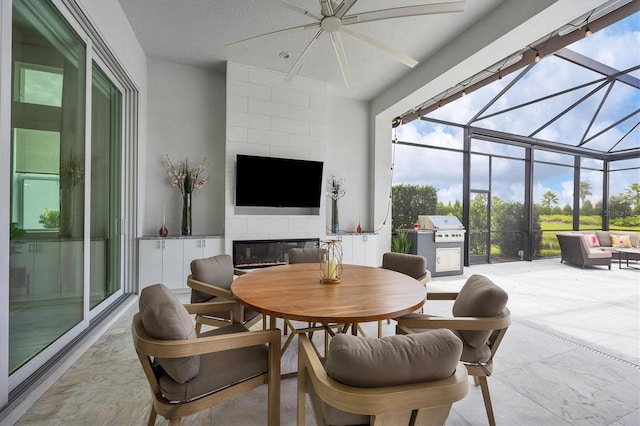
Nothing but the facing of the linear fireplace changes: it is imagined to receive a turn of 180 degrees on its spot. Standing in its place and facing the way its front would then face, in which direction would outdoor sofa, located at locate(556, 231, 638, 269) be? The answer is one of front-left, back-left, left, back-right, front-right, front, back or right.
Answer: right

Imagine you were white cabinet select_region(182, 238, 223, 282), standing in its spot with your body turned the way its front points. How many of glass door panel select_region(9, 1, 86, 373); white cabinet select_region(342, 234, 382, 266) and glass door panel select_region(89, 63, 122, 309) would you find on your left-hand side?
1

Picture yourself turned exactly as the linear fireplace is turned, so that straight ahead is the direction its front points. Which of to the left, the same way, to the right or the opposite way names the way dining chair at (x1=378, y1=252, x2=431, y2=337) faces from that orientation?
to the right

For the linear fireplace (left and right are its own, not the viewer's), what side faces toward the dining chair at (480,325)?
front

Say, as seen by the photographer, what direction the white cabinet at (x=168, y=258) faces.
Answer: facing the viewer

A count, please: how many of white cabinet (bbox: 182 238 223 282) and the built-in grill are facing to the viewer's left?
0

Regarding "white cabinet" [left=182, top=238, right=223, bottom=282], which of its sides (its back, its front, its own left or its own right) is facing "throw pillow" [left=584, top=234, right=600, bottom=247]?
left

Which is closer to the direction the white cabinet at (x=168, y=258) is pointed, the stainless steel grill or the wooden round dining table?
the wooden round dining table

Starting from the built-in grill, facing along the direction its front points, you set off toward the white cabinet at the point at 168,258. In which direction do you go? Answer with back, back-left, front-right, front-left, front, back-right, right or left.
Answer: right

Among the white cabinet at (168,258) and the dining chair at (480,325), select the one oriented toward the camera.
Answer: the white cabinet

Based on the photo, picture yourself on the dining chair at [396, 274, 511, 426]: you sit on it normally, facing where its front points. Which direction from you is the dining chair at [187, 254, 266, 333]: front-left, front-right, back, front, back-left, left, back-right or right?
front

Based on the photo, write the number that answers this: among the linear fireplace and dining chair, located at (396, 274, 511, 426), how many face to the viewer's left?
1

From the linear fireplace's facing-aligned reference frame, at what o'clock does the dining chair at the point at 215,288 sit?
The dining chair is roughly at 12 o'clock from the linear fireplace.

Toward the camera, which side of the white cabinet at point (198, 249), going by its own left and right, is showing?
front

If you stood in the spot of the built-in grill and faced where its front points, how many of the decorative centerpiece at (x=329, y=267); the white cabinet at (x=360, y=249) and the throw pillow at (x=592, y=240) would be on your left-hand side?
1

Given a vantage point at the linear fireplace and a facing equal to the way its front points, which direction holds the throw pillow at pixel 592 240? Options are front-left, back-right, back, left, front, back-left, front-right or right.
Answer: left

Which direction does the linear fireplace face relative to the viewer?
toward the camera
